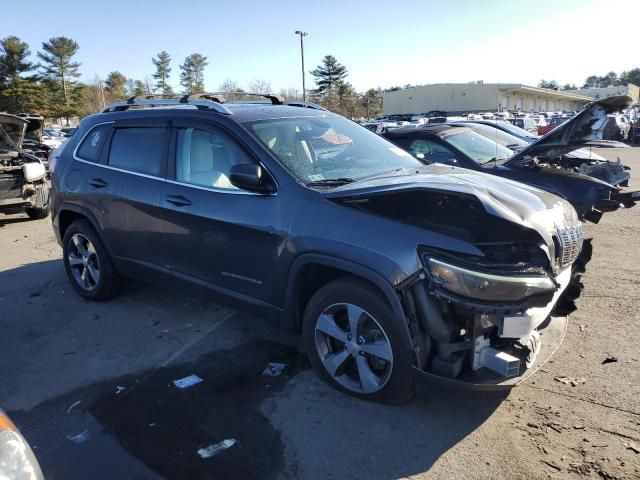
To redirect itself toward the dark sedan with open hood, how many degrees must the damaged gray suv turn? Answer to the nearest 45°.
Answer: approximately 90° to its left

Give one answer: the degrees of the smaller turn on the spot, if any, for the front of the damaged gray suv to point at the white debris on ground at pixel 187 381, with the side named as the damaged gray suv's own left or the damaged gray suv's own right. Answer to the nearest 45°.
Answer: approximately 135° to the damaged gray suv's own right

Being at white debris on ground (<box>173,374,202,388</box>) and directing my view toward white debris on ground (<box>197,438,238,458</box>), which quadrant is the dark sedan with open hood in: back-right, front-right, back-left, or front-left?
back-left

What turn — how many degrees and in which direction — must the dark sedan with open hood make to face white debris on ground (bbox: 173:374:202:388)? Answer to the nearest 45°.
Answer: approximately 90° to its right

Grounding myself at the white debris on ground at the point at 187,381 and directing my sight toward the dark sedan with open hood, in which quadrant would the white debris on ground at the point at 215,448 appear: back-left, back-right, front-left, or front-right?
back-right

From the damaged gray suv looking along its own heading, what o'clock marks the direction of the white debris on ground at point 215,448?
The white debris on ground is roughly at 3 o'clock from the damaged gray suv.

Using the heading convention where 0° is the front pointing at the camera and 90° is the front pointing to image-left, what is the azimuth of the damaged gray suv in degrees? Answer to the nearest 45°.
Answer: approximately 315°

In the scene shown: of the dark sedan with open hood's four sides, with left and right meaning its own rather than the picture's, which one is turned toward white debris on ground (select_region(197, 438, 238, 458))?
right

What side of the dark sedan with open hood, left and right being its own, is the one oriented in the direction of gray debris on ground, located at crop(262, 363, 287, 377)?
right
